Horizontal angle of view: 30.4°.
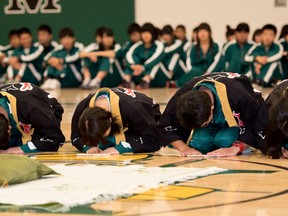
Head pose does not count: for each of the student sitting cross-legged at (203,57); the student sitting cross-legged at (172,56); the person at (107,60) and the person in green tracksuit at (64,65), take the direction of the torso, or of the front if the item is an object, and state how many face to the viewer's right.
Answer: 0

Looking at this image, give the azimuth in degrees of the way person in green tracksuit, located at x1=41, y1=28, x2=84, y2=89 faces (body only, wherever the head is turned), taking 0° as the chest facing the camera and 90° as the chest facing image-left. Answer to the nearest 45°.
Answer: approximately 45°

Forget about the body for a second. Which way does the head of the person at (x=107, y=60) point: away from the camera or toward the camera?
toward the camera

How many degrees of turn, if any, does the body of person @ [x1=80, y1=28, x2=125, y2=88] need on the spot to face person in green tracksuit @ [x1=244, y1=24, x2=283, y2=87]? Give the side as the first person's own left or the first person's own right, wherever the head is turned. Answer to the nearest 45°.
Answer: approximately 135° to the first person's own left

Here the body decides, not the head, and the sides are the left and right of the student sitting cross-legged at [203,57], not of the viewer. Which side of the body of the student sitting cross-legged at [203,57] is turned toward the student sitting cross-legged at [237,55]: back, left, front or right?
left

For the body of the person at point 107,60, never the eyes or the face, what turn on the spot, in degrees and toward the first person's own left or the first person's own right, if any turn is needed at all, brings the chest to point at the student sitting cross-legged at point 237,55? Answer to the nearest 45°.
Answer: approximately 135° to the first person's own left

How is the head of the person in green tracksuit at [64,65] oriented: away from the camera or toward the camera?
toward the camera

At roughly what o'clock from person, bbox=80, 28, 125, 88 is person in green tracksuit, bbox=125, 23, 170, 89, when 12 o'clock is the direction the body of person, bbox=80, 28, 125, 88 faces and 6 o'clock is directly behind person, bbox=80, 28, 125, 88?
person in green tracksuit, bbox=125, 23, 170, 89 is roughly at 8 o'clock from person, bbox=80, 28, 125, 88.

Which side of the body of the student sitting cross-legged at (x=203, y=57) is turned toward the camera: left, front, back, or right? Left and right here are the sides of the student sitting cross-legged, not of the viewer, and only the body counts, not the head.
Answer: front

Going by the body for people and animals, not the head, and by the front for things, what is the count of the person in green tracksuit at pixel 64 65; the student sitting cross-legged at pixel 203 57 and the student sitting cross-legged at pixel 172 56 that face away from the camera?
0

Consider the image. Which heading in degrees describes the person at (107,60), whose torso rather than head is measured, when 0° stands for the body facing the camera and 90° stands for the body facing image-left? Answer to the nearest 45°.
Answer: approximately 45°

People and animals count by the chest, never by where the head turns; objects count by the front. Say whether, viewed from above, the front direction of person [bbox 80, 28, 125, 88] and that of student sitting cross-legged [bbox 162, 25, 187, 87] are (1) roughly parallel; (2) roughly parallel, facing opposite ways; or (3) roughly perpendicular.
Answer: roughly parallel

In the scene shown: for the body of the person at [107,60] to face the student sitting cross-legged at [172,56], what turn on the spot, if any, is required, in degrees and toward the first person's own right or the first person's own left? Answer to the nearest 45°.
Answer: approximately 135° to the first person's own left

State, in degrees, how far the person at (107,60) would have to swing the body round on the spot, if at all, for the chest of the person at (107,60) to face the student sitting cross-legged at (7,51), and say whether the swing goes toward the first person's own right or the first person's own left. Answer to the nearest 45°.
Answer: approximately 90° to the first person's own right
